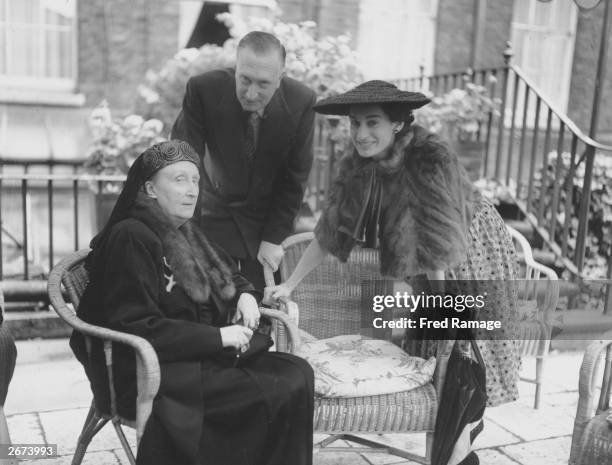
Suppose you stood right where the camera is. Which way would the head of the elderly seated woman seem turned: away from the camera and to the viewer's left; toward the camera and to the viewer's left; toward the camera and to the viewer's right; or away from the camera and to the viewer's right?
toward the camera and to the viewer's right

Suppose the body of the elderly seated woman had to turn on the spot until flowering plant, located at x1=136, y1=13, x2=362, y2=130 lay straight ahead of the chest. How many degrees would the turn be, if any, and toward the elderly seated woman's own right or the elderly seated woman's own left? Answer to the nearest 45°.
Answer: approximately 135° to the elderly seated woman's own left

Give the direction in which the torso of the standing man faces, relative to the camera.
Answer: toward the camera

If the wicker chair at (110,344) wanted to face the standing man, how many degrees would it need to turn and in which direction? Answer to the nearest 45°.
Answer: approximately 90° to its left

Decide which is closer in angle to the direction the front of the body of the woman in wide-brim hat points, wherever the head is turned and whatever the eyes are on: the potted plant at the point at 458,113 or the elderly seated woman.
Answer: the elderly seated woman

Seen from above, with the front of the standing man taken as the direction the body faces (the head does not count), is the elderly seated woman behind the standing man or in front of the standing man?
in front

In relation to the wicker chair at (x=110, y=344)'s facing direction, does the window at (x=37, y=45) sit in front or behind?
behind

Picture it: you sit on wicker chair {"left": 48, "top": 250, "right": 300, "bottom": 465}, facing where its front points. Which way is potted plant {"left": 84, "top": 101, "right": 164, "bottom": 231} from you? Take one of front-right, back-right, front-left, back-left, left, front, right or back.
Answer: back-left

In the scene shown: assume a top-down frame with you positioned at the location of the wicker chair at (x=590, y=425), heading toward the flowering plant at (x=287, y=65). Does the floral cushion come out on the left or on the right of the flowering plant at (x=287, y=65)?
left

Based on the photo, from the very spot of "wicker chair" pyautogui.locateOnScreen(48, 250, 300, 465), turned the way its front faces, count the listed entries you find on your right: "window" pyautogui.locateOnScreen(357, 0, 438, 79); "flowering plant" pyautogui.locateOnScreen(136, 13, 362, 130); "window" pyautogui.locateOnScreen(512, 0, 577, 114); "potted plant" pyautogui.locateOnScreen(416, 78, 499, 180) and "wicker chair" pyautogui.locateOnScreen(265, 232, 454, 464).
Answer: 0

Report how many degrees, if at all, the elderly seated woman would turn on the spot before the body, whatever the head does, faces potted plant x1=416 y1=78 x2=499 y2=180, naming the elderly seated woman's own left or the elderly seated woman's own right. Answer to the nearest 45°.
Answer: approximately 90° to the elderly seated woman's own left

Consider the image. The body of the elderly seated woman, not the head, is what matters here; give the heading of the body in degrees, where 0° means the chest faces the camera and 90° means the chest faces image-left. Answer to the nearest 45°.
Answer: approximately 315°

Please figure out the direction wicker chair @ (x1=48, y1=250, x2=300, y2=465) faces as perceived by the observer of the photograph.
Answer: facing the viewer and to the right of the viewer

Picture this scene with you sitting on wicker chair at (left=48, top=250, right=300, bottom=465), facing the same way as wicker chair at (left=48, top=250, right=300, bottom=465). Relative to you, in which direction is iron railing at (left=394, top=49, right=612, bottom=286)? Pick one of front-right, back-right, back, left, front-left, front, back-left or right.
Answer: left

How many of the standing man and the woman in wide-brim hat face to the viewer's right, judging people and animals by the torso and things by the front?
0

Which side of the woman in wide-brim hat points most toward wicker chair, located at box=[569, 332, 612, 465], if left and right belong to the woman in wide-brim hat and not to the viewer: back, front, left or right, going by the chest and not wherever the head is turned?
left

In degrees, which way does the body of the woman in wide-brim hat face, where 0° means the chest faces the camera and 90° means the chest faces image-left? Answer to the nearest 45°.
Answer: approximately 45°
